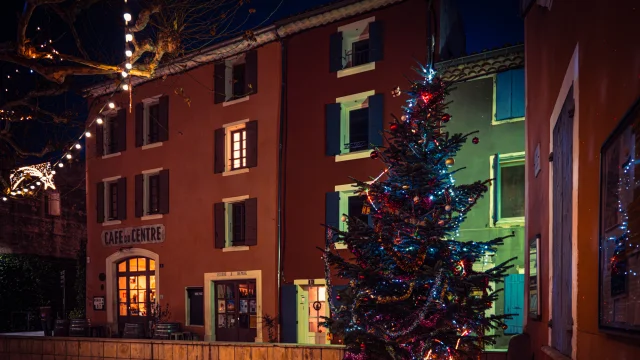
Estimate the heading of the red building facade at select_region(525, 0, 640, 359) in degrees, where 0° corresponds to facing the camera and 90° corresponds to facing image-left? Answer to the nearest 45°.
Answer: approximately 90°

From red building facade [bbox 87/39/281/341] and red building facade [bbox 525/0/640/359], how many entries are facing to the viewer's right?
0

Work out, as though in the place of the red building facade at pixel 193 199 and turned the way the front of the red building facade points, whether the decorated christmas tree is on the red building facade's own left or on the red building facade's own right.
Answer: on the red building facade's own left

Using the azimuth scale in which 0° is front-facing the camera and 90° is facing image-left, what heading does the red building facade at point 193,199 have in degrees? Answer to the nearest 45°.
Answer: approximately 45°

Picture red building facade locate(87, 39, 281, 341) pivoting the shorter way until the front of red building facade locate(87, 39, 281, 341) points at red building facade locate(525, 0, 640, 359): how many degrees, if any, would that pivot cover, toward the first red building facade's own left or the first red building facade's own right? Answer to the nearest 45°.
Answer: approximately 45° to the first red building facade's own left
